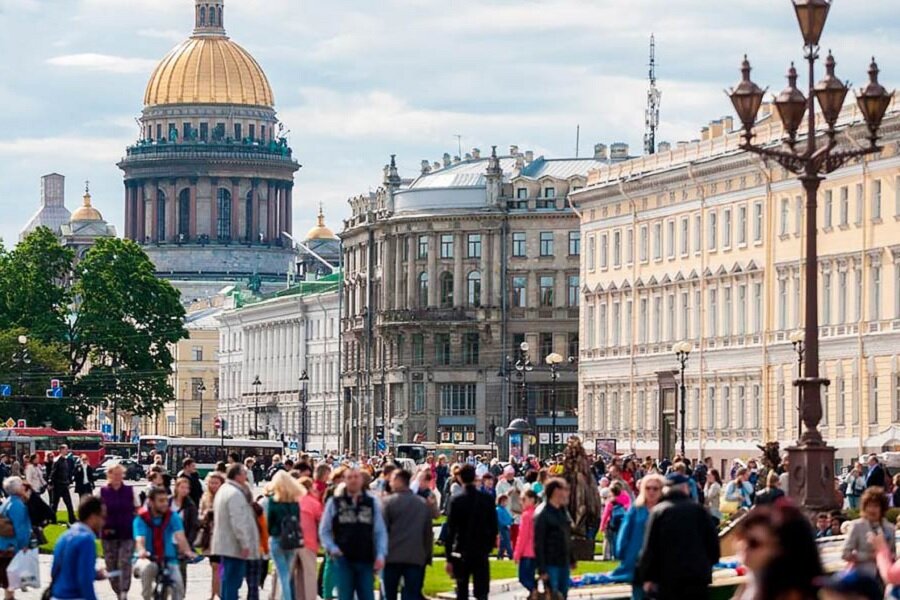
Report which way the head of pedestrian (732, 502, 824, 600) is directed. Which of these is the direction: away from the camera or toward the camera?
toward the camera

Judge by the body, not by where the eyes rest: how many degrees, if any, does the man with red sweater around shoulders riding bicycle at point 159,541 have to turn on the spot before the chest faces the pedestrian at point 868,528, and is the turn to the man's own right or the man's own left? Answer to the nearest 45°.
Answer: approximately 45° to the man's own left

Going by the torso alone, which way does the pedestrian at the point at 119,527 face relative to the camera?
toward the camera

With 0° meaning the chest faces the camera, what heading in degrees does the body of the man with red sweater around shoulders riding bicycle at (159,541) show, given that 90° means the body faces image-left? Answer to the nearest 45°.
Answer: approximately 0°

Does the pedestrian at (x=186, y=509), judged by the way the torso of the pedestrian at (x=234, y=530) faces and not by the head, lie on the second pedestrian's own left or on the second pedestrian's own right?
on the second pedestrian's own left

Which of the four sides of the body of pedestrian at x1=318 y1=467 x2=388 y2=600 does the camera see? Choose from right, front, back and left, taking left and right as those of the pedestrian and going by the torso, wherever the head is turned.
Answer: front

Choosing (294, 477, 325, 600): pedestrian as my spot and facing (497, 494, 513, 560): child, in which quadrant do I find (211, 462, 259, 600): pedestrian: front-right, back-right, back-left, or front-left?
back-left

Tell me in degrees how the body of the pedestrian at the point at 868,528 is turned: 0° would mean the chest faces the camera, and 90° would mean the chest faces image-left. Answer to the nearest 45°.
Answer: approximately 0°

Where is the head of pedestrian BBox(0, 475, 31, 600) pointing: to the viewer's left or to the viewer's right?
to the viewer's right

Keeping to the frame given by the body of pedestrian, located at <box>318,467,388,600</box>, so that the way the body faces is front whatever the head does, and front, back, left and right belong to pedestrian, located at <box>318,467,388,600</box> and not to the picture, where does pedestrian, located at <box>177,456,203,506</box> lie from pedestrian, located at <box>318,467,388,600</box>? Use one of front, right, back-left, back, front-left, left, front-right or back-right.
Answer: back

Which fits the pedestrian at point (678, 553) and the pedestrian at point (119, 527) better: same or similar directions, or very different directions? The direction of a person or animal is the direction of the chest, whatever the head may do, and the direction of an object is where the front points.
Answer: very different directions

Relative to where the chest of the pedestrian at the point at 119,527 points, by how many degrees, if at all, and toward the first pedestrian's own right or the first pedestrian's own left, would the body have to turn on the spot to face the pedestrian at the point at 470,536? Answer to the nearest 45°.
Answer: approximately 45° to the first pedestrian's own left
